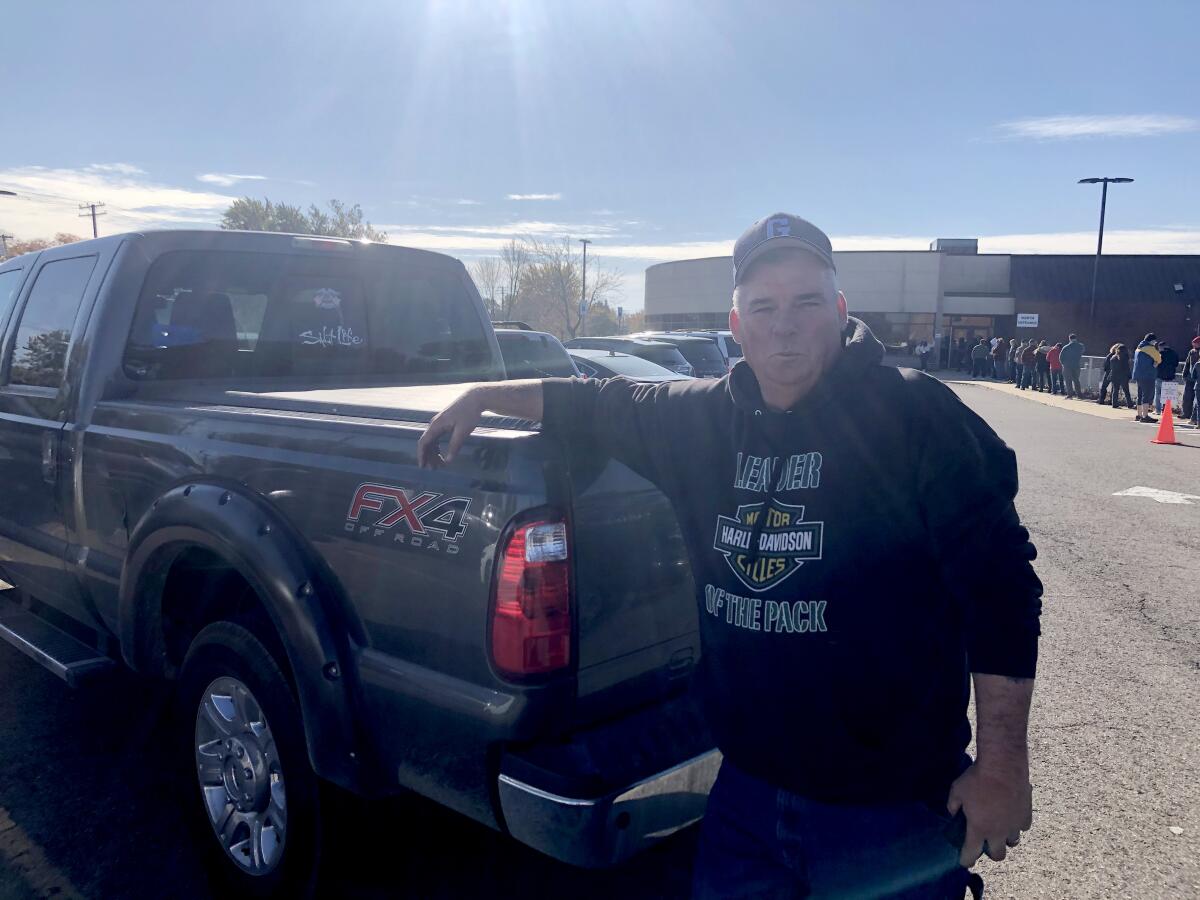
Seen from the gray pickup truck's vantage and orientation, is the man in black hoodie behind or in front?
behind

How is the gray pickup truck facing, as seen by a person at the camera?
facing away from the viewer and to the left of the viewer

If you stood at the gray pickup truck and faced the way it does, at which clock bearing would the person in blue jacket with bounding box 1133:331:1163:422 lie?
The person in blue jacket is roughly at 3 o'clock from the gray pickup truck.

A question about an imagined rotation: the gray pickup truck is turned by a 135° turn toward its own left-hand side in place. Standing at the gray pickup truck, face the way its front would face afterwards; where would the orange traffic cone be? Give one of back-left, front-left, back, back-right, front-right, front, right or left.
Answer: back-left
